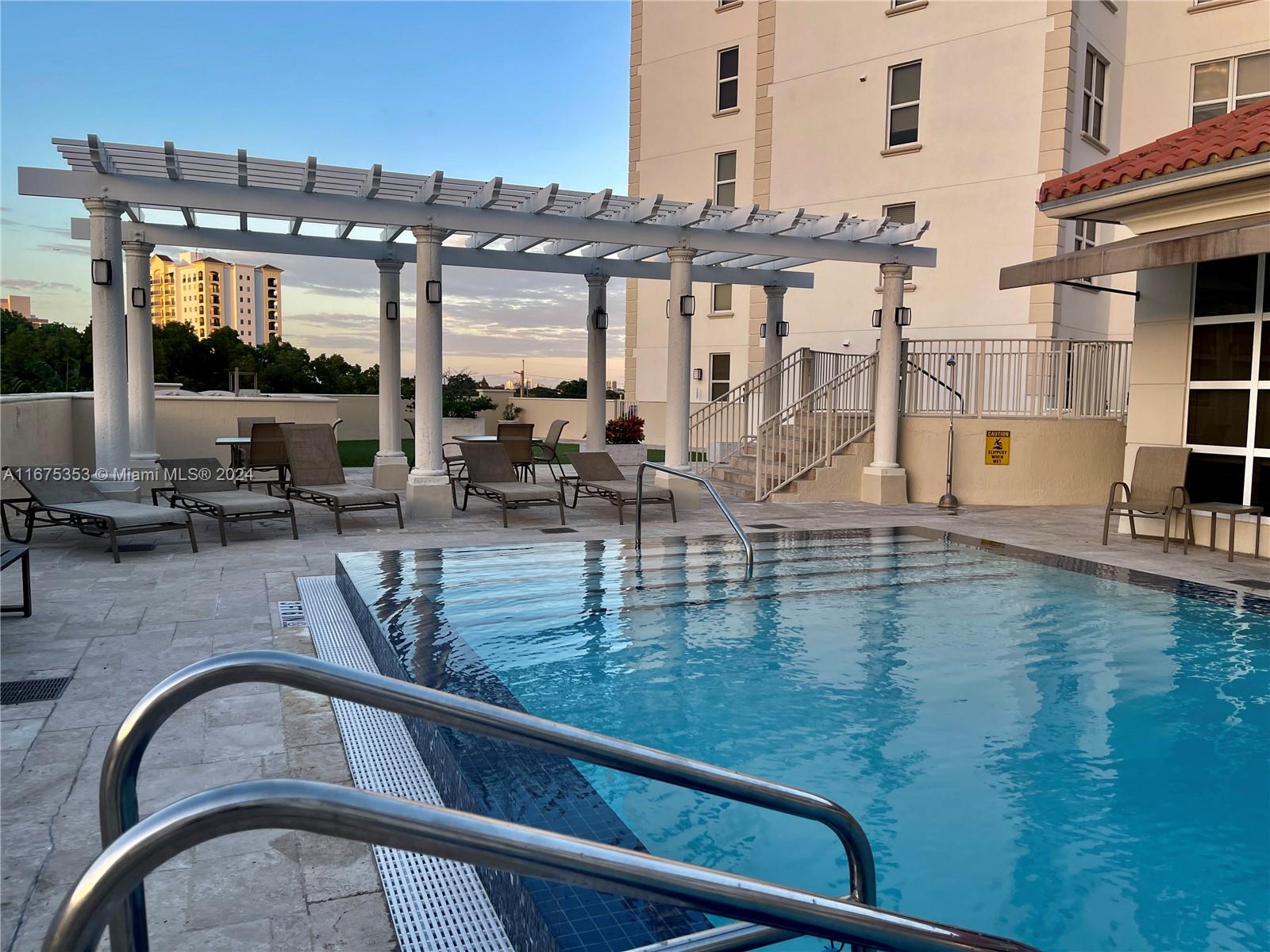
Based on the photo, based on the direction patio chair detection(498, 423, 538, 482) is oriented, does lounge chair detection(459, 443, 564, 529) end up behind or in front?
behind

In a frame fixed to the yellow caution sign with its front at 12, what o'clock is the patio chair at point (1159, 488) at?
The patio chair is roughly at 11 o'clock from the yellow caution sign.

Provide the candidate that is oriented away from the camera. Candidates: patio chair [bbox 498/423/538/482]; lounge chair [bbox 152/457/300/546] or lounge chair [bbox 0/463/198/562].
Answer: the patio chair

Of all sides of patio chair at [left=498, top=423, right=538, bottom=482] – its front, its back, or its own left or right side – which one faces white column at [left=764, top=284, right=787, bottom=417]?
right

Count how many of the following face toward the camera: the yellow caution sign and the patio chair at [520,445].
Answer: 1

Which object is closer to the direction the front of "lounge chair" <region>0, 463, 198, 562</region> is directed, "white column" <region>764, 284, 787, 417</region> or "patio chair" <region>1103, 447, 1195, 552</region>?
the patio chair

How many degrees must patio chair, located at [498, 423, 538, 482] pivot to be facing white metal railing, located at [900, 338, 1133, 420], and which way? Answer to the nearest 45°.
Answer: approximately 90° to its right

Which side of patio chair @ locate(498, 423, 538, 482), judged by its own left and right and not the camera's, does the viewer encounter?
back

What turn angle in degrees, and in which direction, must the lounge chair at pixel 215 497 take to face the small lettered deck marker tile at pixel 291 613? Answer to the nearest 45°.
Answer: approximately 45° to its right

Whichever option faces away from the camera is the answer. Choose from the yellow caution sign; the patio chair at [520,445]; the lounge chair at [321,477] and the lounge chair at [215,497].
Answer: the patio chair
